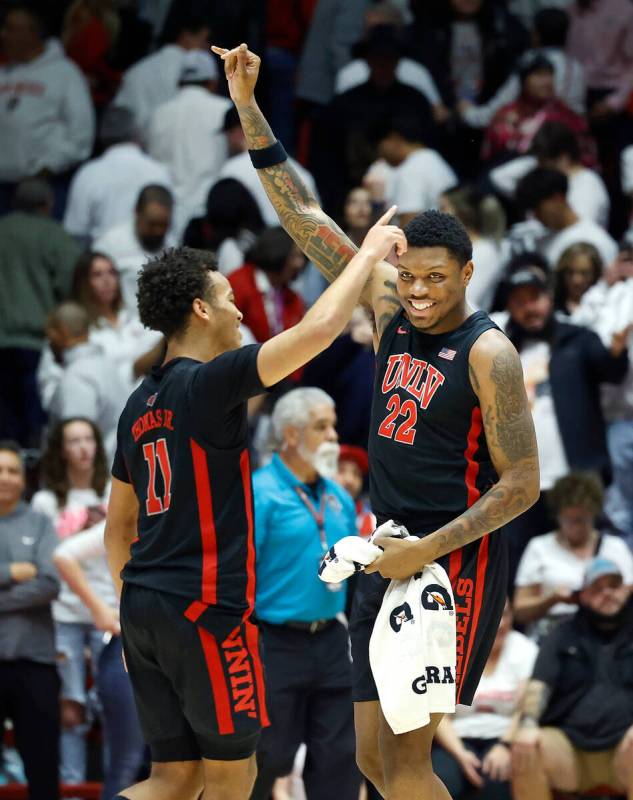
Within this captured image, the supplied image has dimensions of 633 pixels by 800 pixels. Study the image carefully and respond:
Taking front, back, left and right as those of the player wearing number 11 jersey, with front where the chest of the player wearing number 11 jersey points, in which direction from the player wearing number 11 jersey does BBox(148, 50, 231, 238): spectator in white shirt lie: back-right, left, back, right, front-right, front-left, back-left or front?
front-left

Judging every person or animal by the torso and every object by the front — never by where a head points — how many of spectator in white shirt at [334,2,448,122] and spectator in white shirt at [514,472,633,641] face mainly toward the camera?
2

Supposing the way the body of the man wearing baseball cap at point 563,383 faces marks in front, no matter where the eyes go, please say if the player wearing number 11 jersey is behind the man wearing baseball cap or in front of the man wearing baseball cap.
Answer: in front

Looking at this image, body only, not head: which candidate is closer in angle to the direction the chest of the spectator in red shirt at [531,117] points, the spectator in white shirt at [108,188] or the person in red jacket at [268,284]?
the person in red jacket

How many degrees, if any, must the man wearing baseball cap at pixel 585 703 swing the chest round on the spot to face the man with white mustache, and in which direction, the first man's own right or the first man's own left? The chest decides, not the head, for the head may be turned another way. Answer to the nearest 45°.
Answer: approximately 45° to the first man's own right

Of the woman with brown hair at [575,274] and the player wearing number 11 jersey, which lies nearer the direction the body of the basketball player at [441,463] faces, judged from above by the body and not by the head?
the player wearing number 11 jersey

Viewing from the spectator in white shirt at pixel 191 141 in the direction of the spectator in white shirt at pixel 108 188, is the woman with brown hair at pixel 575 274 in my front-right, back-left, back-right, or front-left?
back-left

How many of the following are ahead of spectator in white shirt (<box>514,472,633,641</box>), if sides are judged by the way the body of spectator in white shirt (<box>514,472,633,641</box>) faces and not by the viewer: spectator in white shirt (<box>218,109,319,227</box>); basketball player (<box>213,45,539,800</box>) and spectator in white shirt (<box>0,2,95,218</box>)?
1
